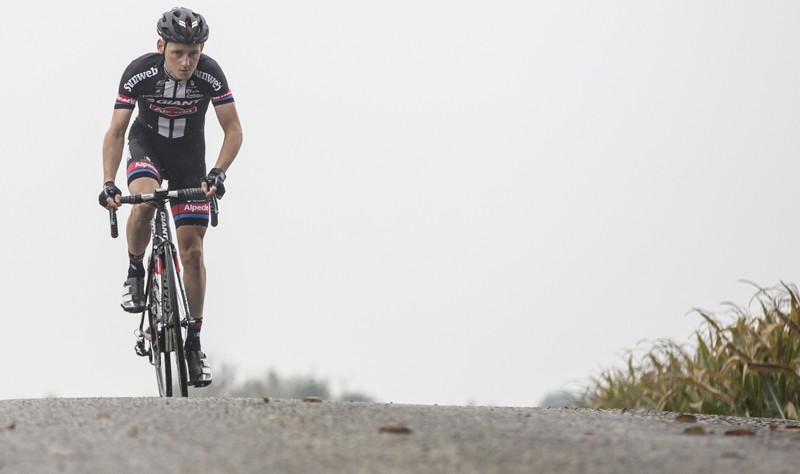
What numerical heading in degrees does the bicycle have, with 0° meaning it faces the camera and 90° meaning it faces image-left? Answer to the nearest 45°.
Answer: approximately 0°

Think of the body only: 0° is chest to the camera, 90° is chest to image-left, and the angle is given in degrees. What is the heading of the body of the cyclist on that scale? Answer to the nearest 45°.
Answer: approximately 0°
